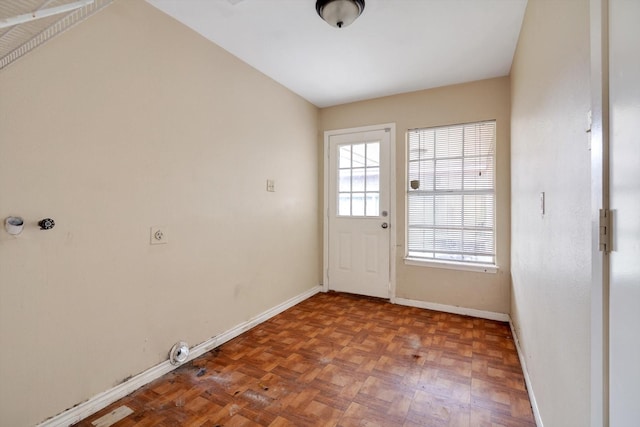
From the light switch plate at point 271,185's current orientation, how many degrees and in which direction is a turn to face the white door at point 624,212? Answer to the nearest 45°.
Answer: approximately 45° to its right

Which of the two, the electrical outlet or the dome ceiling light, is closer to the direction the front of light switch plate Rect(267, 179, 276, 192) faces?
the dome ceiling light

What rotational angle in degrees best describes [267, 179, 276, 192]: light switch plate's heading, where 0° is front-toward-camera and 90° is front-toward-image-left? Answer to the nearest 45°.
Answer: approximately 315°

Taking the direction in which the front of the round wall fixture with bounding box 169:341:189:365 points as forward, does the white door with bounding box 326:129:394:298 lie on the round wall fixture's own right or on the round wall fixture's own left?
on the round wall fixture's own left

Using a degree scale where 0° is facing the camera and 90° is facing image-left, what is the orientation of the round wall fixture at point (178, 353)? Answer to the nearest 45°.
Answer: approximately 315°
